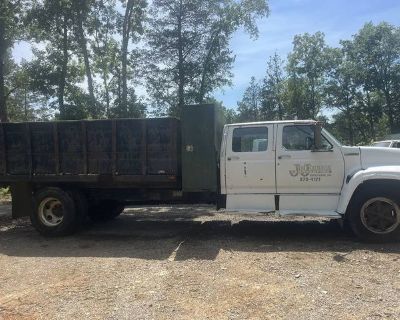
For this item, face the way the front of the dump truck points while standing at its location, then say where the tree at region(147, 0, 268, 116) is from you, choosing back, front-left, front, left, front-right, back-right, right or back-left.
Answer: left

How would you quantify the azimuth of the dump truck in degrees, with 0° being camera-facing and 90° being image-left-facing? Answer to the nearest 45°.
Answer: approximately 270°

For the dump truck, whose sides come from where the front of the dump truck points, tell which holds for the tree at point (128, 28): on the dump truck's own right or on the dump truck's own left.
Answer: on the dump truck's own left

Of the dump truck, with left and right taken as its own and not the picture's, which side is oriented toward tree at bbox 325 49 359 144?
left

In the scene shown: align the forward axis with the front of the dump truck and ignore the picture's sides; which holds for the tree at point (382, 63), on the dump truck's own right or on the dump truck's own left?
on the dump truck's own left

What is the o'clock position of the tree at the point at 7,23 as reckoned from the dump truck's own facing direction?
The tree is roughly at 8 o'clock from the dump truck.

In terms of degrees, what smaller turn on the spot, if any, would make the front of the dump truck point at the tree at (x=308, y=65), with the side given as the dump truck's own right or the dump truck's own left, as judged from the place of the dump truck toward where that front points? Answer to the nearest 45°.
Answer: approximately 90° to the dump truck's own left
